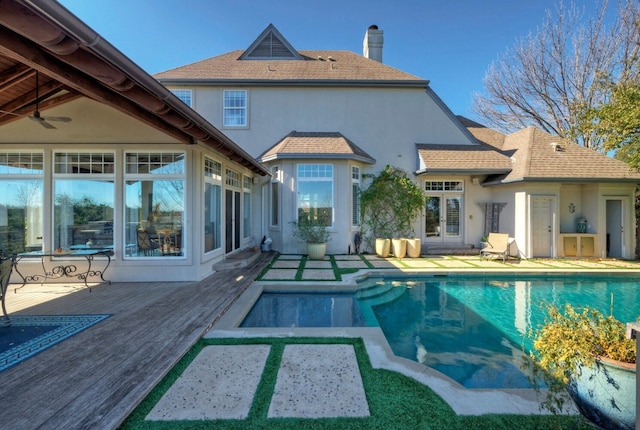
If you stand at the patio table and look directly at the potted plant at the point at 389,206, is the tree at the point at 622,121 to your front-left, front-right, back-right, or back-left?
front-right

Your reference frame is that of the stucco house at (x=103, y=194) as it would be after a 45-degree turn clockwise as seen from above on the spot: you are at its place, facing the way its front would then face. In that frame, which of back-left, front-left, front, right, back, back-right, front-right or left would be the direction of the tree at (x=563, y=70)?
back-left

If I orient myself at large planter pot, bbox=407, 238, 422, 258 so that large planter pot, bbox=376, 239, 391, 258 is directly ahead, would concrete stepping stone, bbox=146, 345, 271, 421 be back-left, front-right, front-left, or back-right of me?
front-left

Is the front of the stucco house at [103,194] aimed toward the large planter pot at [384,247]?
no

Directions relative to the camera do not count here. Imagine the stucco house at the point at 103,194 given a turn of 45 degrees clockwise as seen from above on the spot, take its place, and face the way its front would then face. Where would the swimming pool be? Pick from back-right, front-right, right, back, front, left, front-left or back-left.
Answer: left

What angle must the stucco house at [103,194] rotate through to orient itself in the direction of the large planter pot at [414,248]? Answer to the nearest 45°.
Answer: approximately 90° to its left

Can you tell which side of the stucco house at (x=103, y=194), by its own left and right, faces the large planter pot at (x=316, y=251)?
left

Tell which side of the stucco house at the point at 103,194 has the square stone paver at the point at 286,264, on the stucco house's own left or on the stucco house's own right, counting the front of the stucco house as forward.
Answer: on the stucco house's own left

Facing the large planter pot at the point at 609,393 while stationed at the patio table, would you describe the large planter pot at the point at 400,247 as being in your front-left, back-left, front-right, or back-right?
front-left

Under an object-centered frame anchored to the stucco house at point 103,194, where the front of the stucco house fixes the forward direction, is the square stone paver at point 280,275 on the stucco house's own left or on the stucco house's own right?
on the stucco house's own left

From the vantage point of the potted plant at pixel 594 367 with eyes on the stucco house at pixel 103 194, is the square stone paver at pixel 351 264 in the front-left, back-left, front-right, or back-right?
front-right

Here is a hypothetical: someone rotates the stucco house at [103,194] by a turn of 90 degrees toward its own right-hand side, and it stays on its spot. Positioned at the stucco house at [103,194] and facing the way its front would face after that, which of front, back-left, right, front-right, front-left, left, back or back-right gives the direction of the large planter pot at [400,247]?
back

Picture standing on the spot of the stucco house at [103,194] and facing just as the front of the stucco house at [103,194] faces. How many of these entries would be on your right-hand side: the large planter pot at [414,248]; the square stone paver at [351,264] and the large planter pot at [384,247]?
0
